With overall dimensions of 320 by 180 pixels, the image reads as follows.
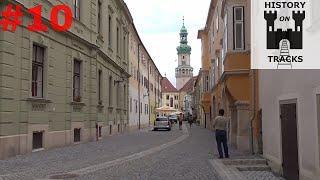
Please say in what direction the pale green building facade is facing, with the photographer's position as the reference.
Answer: facing the viewer and to the right of the viewer
